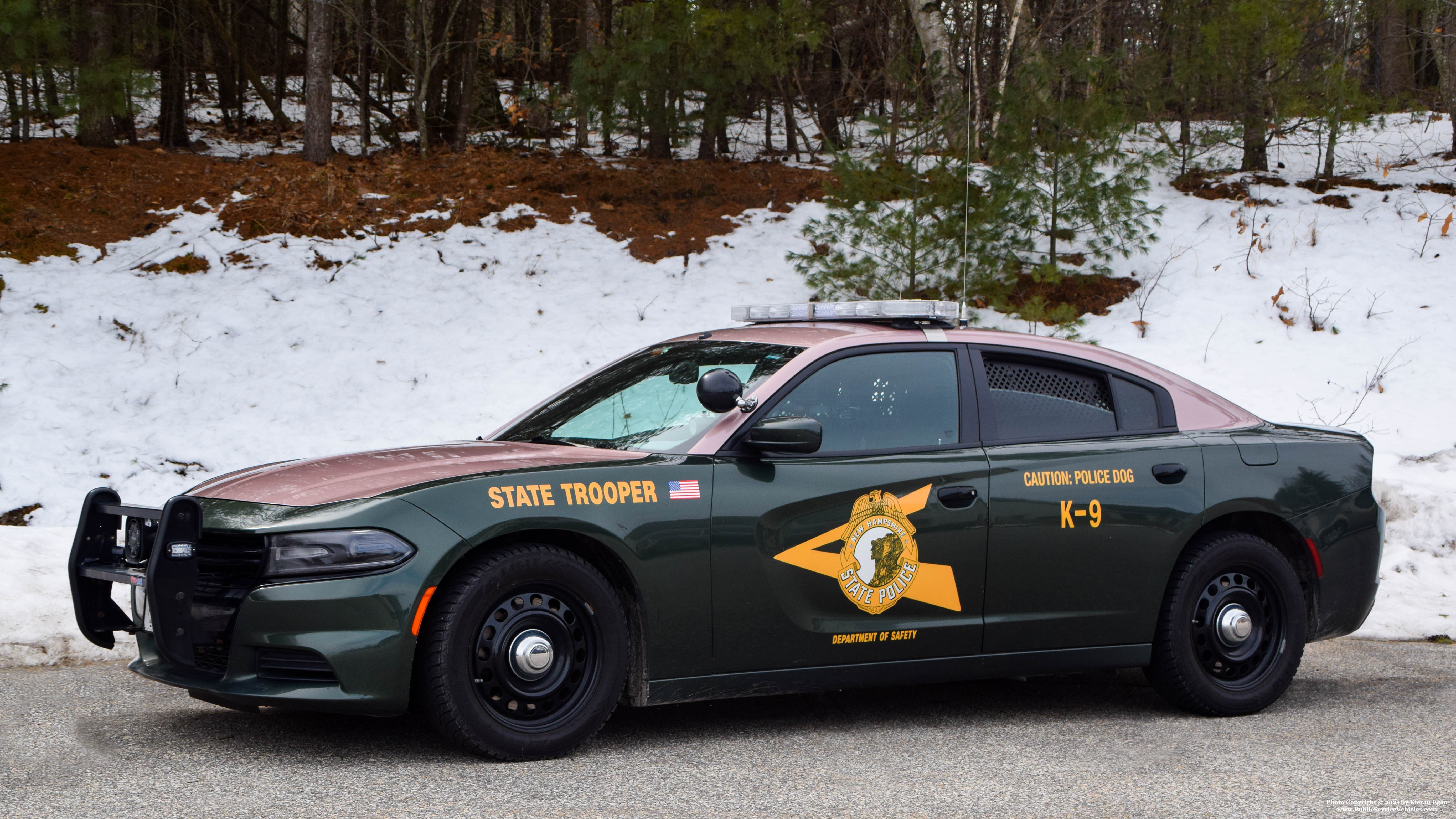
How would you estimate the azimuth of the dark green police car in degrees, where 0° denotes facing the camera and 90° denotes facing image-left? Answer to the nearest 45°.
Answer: approximately 45°

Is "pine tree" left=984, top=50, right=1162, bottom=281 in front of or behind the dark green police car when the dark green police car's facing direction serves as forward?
behind
